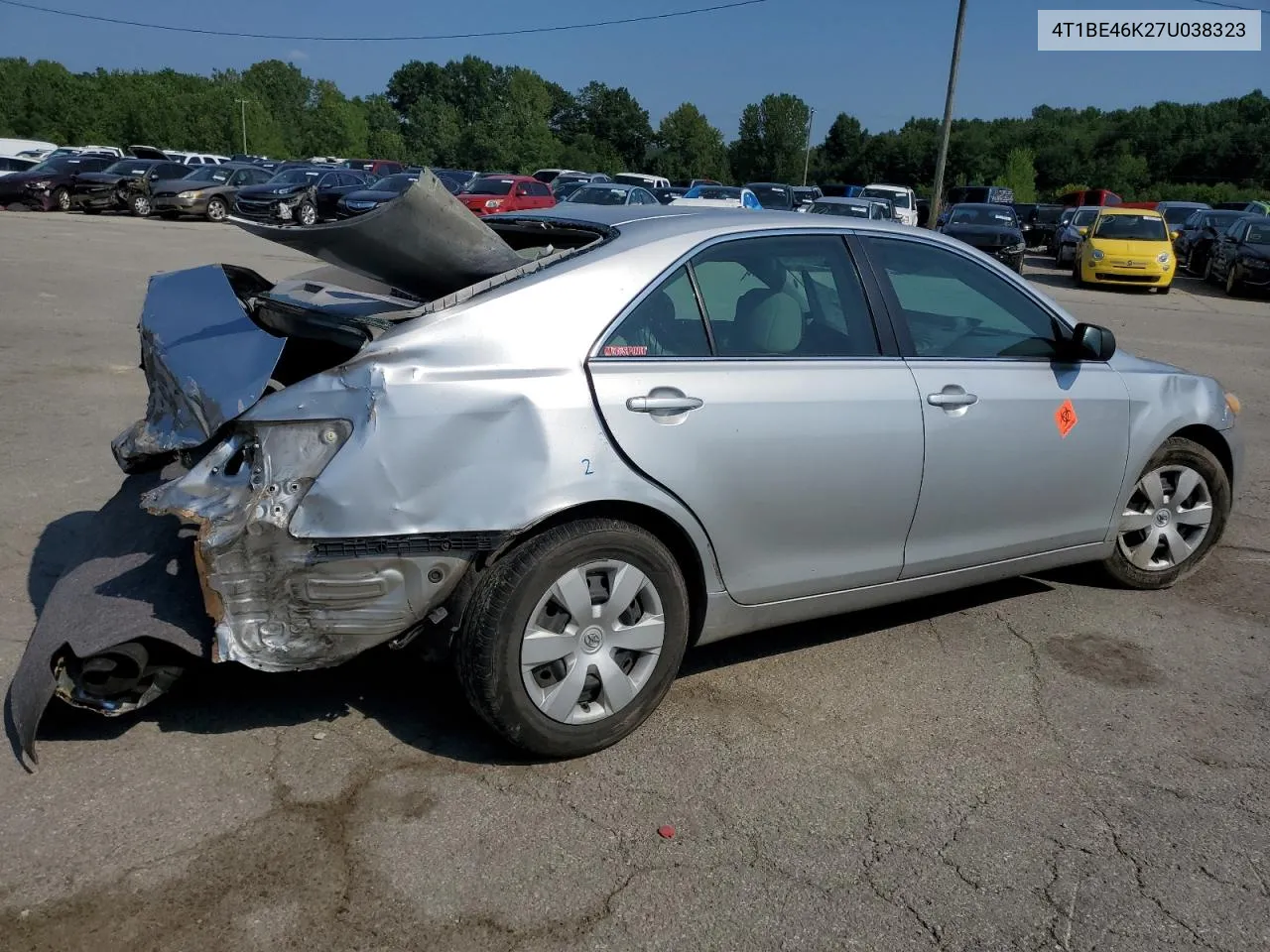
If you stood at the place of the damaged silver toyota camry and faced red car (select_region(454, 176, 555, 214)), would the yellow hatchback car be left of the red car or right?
right

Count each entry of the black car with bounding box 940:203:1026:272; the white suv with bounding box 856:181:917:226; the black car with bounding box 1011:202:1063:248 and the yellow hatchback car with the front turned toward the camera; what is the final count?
4

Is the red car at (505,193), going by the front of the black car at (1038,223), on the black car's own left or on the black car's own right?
on the black car's own right

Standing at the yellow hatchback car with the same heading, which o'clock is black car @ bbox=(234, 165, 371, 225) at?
The black car is roughly at 3 o'clock from the yellow hatchback car.

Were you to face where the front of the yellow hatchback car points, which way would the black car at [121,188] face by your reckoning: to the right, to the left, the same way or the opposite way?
the same way

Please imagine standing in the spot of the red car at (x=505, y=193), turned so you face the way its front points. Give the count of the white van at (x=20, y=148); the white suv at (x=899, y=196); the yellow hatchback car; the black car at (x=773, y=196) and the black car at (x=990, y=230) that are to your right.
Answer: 1

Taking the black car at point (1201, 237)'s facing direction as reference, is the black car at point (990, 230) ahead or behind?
ahead

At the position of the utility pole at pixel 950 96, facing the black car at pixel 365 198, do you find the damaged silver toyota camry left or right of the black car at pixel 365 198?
left

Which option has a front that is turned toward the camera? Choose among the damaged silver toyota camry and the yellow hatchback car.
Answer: the yellow hatchback car

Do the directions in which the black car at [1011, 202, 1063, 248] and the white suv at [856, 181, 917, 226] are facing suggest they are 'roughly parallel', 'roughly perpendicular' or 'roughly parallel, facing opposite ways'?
roughly parallel

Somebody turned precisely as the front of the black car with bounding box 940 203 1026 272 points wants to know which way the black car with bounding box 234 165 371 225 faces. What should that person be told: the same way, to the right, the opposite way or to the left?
the same way

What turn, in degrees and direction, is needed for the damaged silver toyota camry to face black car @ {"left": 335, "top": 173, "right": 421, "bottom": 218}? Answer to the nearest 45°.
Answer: approximately 45° to its left

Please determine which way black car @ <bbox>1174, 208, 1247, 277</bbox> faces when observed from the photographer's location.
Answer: facing the viewer and to the left of the viewer

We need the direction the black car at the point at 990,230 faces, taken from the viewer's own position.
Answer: facing the viewer

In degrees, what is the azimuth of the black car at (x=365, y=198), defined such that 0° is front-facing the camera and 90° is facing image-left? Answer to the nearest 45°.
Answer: approximately 45°

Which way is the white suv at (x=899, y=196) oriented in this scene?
toward the camera

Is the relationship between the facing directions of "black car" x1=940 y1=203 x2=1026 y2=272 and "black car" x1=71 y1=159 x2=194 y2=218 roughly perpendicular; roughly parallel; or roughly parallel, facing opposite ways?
roughly parallel

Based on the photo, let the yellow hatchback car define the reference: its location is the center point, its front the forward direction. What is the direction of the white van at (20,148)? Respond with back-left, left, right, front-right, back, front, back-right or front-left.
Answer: right
